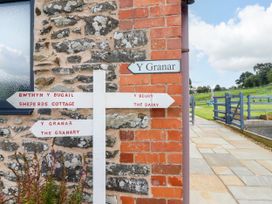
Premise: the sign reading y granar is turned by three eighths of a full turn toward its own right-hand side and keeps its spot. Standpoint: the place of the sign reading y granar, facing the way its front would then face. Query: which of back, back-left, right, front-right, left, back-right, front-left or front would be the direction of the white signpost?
left

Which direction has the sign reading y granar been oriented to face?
toward the camera

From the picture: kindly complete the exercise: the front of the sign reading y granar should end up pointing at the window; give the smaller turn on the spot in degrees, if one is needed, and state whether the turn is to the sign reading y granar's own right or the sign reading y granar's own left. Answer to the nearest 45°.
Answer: approximately 90° to the sign reading y granar's own right

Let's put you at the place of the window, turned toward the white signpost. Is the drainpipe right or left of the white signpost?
left
